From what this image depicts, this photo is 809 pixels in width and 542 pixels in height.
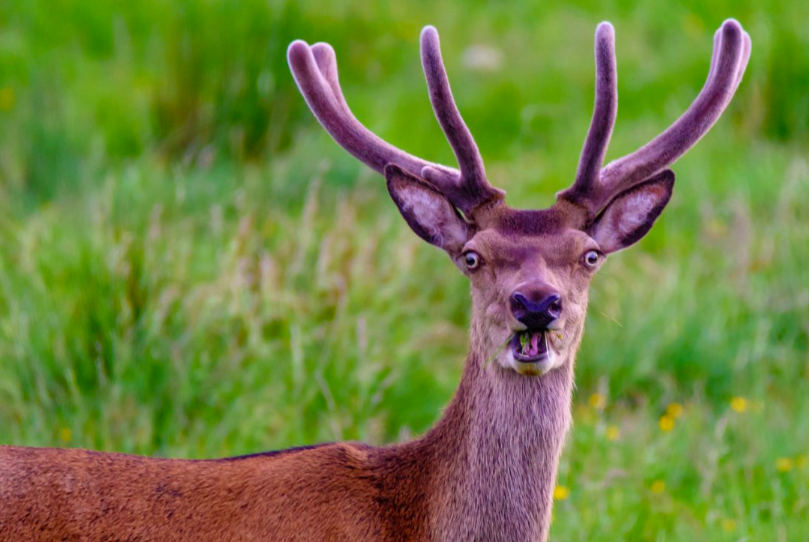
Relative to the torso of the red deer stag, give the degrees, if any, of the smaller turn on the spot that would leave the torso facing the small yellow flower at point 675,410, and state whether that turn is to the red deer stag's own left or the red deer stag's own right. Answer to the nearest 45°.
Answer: approximately 45° to the red deer stag's own left

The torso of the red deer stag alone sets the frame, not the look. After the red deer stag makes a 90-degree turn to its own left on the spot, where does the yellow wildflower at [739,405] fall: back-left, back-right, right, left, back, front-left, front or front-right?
front-right

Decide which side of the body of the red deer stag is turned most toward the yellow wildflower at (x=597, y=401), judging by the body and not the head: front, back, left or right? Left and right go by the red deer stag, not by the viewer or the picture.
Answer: left

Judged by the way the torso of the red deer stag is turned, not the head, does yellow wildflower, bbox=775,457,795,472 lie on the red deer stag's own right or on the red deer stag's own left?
on the red deer stag's own left

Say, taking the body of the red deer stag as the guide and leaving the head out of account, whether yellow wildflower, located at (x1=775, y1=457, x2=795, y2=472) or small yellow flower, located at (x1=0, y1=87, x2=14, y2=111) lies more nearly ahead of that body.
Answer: the yellow wildflower

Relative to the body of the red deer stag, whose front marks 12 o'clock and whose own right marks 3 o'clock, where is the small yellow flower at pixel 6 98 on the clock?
The small yellow flower is roughly at 8 o'clock from the red deer stag.

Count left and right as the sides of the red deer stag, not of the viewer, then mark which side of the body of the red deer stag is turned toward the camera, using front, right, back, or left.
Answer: right
